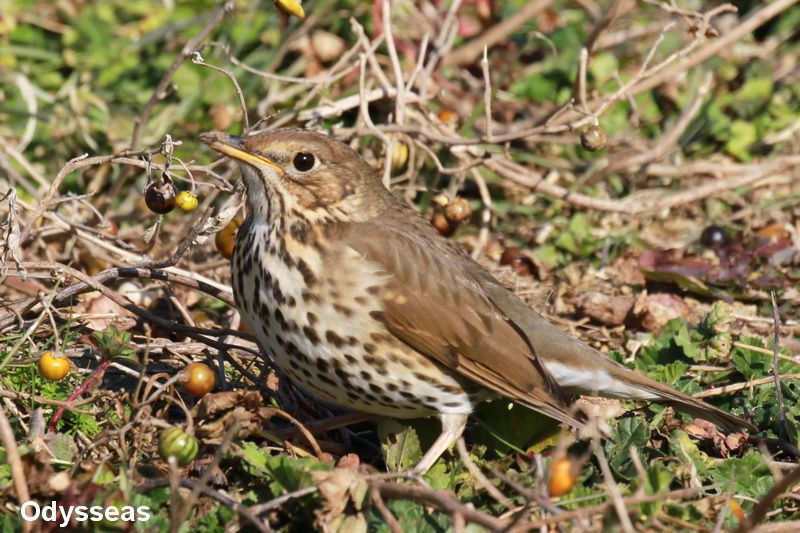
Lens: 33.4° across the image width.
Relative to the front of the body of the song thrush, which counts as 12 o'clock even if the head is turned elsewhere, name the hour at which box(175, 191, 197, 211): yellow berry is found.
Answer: The yellow berry is roughly at 12 o'clock from the song thrush.

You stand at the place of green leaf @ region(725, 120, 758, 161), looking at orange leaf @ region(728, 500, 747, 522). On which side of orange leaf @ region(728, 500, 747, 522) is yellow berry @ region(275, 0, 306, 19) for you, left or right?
right

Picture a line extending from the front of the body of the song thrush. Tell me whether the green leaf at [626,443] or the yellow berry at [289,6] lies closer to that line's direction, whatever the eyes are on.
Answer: the yellow berry

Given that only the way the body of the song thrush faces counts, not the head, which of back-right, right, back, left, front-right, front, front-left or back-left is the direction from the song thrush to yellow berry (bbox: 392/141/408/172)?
right

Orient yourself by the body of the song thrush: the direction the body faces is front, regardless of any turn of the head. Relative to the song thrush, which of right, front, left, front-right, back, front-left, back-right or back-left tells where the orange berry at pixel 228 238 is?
front-right

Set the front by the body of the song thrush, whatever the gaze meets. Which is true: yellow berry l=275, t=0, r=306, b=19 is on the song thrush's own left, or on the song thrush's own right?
on the song thrush's own right

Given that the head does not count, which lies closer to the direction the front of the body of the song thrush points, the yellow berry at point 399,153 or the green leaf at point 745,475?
the yellow berry

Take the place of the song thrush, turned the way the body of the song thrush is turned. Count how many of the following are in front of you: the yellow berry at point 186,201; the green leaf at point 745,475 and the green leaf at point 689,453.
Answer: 1

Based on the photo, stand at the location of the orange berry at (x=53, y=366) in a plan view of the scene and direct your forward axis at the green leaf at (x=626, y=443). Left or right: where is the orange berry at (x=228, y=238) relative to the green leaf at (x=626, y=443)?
left

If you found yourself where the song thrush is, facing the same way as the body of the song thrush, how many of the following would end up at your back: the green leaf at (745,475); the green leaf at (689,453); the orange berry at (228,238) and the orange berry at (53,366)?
2

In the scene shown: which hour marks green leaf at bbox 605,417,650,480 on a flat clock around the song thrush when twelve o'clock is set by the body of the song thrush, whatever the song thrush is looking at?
The green leaf is roughly at 6 o'clock from the song thrush.

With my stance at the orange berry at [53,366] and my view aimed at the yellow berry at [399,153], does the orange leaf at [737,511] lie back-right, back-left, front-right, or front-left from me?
front-right

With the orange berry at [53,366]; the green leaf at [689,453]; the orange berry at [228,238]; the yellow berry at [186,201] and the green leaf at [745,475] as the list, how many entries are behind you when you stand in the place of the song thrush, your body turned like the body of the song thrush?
2

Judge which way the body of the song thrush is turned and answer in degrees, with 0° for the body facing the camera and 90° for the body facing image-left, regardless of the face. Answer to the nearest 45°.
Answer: approximately 90°

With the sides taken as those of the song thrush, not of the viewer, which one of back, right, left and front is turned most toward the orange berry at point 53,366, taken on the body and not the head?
front
